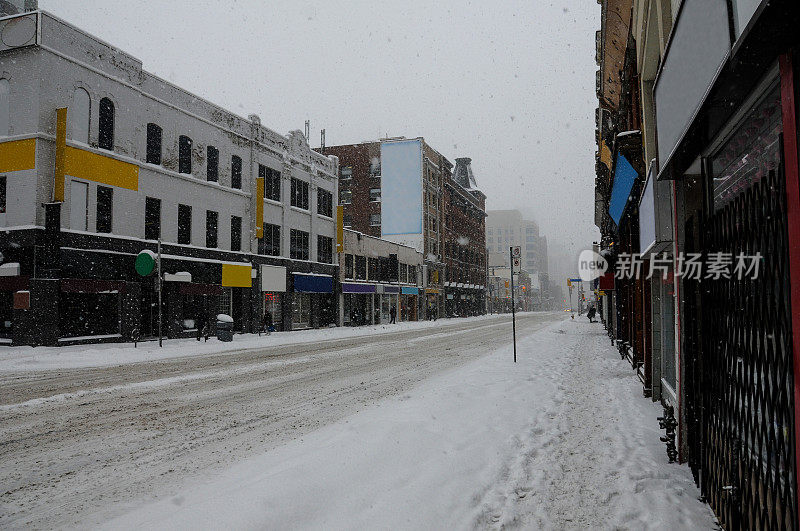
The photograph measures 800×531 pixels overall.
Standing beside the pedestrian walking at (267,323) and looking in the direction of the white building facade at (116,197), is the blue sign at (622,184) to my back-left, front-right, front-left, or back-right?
front-left

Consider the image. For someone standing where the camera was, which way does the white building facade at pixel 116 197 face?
facing the viewer and to the right of the viewer

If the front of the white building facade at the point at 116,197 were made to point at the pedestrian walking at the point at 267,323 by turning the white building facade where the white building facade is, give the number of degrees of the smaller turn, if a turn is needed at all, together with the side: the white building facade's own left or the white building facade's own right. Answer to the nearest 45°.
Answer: approximately 90° to the white building facade's own left

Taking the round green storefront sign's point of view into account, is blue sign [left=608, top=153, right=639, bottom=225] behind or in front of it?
in front

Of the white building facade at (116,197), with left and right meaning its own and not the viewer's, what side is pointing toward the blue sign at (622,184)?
front

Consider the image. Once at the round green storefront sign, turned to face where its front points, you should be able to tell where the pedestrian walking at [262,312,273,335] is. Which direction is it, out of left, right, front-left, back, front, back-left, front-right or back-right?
back-left

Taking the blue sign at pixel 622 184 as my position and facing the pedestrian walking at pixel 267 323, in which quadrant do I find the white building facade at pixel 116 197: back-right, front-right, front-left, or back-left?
front-left

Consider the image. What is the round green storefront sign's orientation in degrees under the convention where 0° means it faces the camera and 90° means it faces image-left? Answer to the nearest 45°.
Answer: approximately 0°

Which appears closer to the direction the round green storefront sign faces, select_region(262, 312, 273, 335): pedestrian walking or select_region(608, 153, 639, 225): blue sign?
the blue sign

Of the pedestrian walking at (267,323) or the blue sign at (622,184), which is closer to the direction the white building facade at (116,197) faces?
the blue sign

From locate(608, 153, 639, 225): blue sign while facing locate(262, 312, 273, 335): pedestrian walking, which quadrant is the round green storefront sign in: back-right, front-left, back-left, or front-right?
front-left
